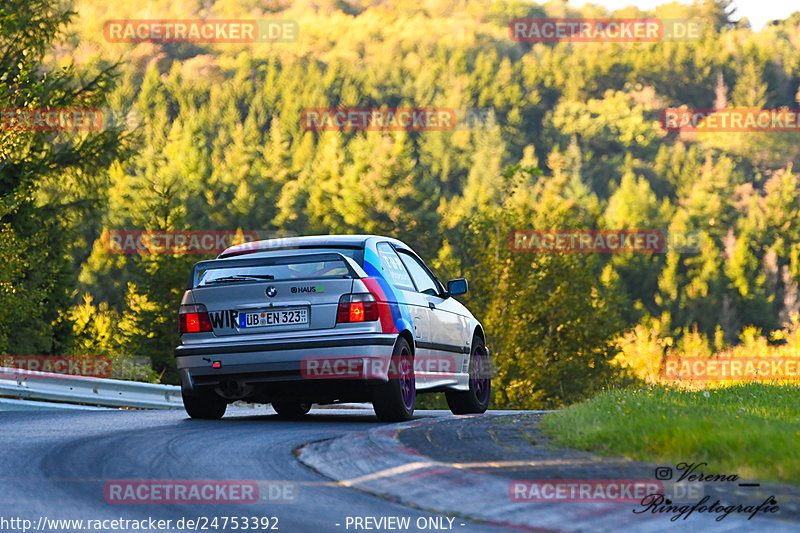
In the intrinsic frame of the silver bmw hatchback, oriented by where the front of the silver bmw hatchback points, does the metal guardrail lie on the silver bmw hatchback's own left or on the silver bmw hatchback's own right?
on the silver bmw hatchback's own left
